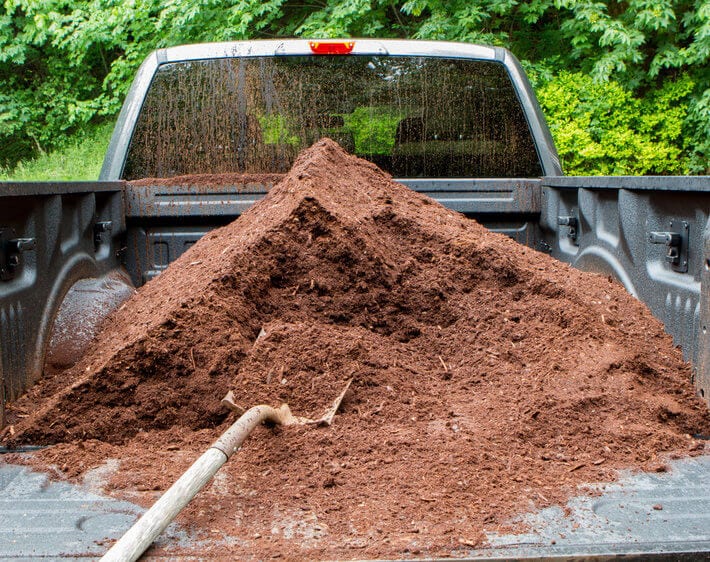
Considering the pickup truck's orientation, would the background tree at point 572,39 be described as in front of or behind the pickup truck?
in front

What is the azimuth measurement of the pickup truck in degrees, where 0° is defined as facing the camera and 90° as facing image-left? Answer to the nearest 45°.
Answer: approximately 180°
